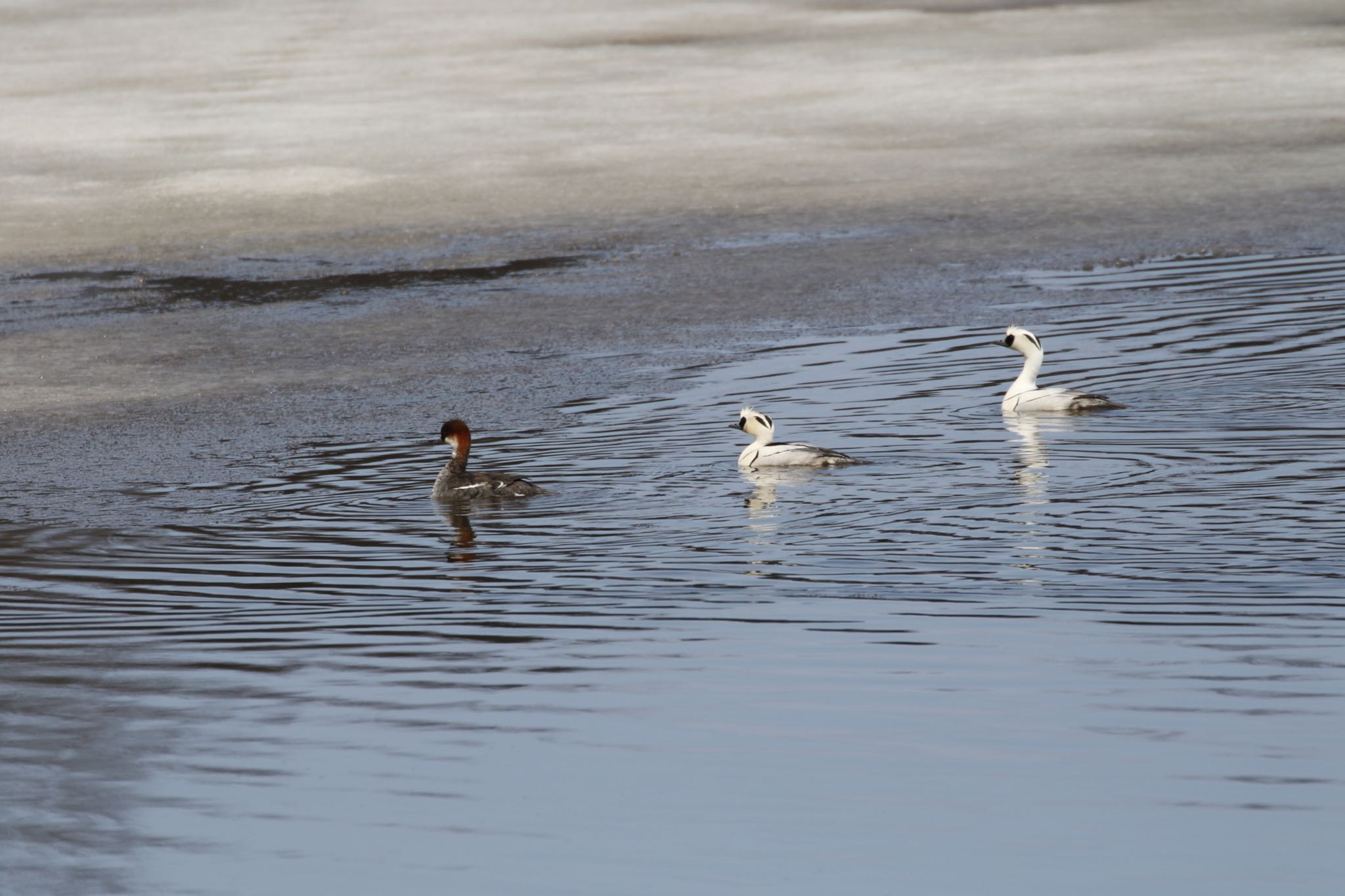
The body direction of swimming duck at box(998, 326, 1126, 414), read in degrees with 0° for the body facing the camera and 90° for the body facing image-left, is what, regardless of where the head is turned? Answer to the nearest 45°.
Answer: approximately 90°

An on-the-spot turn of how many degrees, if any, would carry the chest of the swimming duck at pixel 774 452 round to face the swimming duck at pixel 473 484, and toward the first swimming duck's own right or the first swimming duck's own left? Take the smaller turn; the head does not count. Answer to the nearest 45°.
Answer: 0° — it already faces it

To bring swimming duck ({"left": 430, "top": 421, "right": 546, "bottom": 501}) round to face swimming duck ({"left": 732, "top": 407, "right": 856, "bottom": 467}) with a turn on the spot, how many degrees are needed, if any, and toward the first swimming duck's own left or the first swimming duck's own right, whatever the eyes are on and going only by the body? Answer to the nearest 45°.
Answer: approximately 180°

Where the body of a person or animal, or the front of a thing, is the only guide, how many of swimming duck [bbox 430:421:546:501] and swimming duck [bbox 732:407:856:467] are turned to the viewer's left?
2

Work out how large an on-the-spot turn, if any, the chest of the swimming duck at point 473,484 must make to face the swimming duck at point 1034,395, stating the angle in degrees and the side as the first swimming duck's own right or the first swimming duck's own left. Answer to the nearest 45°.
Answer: approximately 180°

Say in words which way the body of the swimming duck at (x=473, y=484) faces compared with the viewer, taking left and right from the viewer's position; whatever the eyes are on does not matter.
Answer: facing to the left of the viewer

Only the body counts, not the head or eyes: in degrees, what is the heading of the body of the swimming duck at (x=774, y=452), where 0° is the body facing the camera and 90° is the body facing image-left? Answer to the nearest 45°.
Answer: approximately 90°
